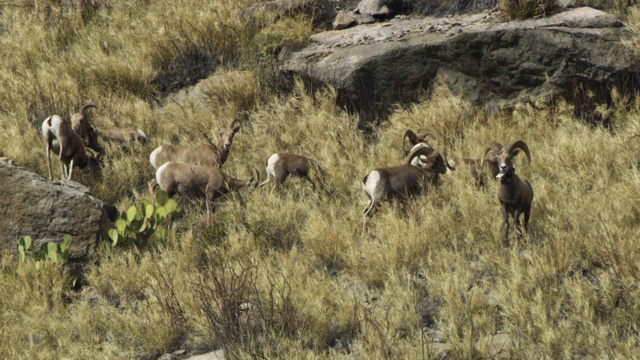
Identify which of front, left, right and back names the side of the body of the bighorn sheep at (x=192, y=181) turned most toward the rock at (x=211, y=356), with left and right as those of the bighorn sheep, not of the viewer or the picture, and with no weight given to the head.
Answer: right

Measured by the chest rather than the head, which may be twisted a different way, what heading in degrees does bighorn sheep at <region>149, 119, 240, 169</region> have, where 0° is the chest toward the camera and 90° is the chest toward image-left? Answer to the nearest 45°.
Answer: approximately 270°

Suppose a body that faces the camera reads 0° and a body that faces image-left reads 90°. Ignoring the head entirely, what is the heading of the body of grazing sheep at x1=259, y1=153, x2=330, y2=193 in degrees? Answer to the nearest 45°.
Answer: approximately 270°

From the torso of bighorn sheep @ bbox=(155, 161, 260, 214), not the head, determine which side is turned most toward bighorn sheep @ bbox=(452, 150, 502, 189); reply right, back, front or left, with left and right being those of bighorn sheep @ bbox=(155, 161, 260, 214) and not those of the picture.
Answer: front

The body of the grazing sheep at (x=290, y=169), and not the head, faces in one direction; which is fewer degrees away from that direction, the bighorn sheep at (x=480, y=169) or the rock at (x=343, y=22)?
the bighorn sheep

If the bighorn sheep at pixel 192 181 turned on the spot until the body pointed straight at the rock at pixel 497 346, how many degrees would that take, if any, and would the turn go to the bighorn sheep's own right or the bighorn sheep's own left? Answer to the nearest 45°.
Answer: approximately 45° to the bighorn sheep's own right

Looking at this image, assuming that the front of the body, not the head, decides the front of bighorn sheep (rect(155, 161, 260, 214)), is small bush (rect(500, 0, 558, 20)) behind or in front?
in front

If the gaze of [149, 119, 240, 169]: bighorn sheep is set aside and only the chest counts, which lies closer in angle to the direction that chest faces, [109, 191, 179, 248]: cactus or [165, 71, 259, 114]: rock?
the rock

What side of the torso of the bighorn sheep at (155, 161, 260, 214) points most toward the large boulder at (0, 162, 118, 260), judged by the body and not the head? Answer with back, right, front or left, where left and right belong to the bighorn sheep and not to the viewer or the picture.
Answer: back

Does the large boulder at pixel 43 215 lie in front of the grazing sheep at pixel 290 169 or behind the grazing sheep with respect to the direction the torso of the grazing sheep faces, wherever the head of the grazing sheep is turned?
behind

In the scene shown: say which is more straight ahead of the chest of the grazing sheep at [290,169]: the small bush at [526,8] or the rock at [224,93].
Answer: the small bush

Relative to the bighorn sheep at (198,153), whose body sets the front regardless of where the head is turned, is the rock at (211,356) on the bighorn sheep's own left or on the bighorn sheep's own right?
on the bighorn sheep's own right

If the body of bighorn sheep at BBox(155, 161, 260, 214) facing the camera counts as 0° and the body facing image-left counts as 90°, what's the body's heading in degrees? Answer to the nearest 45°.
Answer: approximately 270°

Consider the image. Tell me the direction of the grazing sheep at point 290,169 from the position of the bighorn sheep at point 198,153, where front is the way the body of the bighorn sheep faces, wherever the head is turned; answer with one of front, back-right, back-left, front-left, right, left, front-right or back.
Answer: front-right

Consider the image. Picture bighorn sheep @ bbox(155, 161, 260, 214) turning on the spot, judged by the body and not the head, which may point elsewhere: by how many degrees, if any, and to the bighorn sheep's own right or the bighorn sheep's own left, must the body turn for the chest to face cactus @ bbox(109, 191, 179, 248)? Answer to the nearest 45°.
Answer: approximately 135° to the bighorn sheep's own right

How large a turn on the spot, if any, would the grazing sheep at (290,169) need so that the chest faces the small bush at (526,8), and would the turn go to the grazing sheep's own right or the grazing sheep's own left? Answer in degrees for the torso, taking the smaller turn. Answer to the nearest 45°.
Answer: approximately 45° to the grazing sheep's own left
